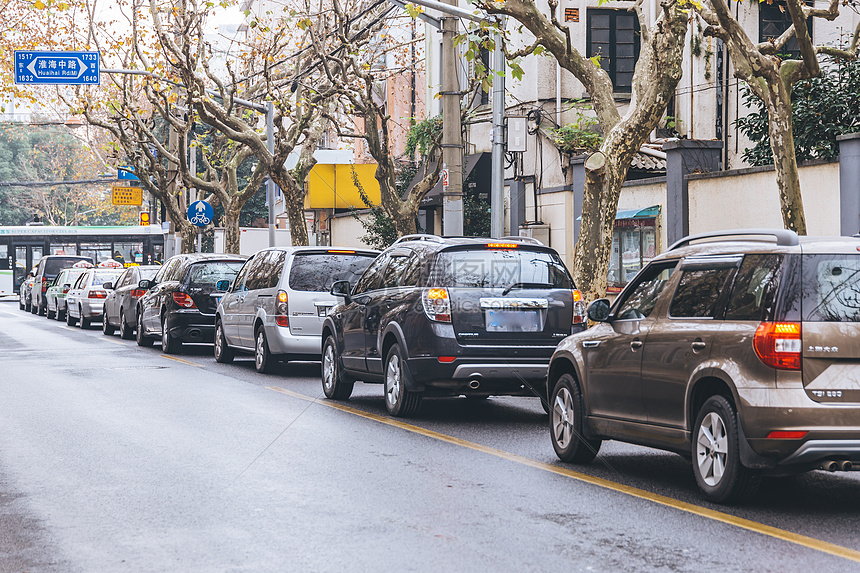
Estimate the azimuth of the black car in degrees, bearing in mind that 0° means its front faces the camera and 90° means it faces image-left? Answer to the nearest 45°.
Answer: approximately 135°

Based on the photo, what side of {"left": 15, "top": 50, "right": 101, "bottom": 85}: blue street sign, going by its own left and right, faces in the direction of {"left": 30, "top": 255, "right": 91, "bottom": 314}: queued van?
back

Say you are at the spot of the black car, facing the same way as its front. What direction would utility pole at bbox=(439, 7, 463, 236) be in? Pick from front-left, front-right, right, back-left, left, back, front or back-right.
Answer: back

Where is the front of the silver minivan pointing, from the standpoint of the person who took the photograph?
facing away from the viewer and to the left of the viewer

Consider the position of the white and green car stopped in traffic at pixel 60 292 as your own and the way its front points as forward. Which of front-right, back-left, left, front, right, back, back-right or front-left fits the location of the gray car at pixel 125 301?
back-left

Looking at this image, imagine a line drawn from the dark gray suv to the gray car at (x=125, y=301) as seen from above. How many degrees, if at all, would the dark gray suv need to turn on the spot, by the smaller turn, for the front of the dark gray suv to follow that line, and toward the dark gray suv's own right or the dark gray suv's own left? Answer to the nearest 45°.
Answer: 0° — it already faces it

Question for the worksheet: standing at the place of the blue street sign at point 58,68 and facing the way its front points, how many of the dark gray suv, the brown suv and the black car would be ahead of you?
3

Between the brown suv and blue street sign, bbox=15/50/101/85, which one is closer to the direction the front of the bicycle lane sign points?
the brown suv

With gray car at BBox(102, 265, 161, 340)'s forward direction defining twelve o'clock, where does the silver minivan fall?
The silver minivan is roughly at 7 o'clock from the gray car.

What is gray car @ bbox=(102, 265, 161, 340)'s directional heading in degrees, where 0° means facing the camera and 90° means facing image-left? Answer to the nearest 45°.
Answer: approximately 135°
